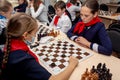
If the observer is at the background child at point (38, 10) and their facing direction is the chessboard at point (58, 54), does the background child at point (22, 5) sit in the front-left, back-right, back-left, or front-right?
back-right

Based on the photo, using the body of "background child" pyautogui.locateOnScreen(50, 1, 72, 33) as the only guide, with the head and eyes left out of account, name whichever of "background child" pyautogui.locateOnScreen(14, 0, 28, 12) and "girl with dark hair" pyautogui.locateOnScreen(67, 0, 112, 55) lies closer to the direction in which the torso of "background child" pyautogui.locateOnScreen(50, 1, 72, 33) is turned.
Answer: the girl with dark hair

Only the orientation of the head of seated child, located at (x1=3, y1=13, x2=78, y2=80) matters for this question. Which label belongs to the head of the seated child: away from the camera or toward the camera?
away from the camera

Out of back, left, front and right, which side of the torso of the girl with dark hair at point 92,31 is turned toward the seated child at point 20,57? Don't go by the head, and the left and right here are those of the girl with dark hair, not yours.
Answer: front

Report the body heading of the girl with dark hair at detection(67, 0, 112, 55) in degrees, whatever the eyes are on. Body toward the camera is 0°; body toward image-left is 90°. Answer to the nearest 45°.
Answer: approximately 45°

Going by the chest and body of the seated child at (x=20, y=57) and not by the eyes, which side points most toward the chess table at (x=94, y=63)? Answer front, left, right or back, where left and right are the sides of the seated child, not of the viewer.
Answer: front

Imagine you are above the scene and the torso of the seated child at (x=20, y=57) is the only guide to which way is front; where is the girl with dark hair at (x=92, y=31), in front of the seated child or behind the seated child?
in front

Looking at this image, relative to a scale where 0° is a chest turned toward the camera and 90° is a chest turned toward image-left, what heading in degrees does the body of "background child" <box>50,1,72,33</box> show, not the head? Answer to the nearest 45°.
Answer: approximately 45°

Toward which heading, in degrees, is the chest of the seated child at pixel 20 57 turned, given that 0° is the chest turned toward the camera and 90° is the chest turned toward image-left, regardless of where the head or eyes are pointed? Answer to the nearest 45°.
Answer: approximately 225°

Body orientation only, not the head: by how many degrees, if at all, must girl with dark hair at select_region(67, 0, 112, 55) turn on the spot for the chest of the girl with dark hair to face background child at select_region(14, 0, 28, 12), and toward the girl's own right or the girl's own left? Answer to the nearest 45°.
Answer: approximately 90° to the girl's own right

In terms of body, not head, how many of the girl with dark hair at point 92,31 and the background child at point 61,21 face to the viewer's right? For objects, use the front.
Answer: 0

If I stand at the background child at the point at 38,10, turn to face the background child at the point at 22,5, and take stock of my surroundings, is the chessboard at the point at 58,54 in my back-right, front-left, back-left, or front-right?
back-left

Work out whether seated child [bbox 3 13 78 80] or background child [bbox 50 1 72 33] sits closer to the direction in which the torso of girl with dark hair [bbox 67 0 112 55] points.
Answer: the seated child

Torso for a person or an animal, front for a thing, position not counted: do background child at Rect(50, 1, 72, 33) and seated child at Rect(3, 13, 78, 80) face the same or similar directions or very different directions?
very different directions

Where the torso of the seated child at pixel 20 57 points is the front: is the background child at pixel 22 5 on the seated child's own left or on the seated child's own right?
on the seated child's own left
